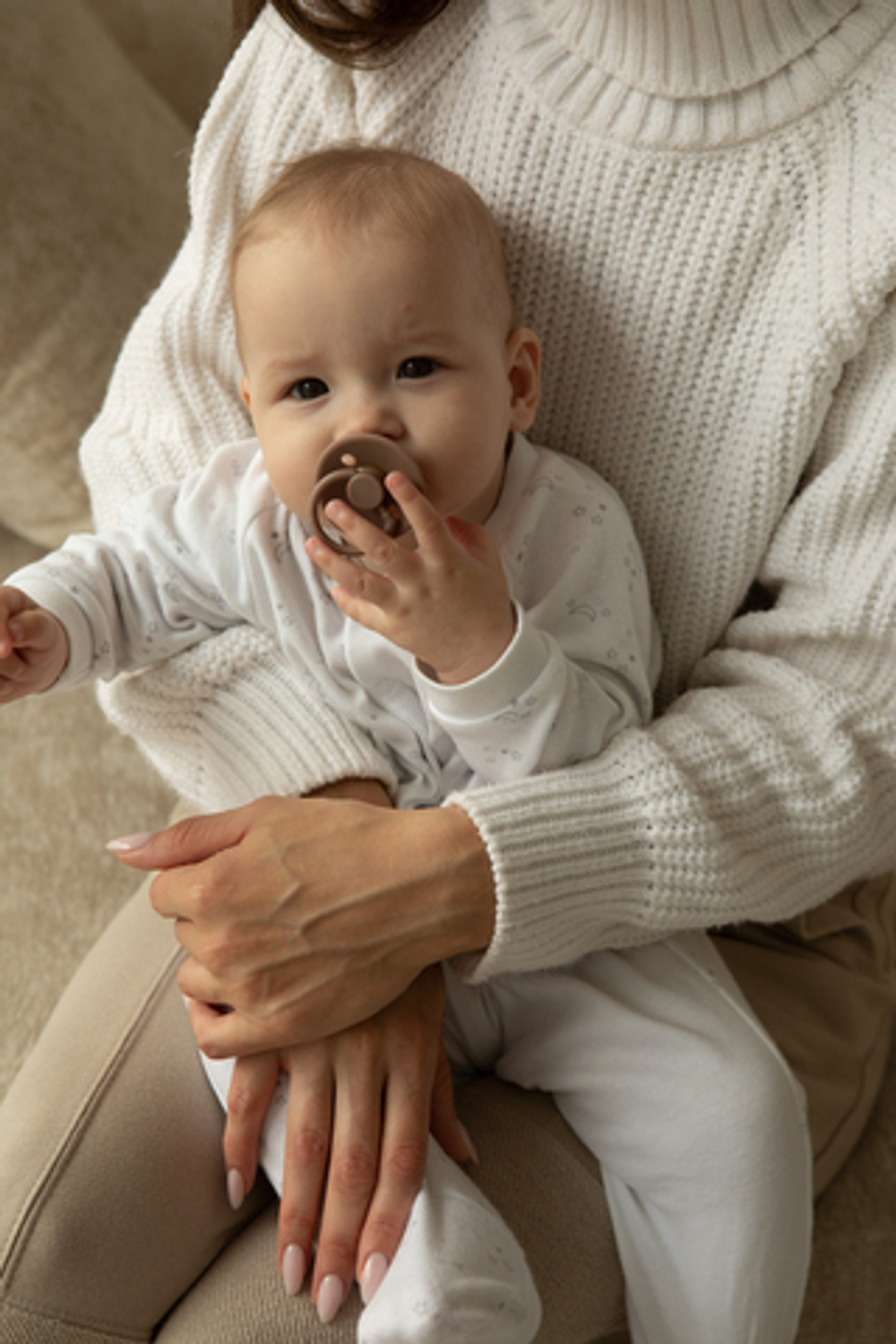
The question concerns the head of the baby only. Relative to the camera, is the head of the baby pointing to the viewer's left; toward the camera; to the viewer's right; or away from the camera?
toward the camera

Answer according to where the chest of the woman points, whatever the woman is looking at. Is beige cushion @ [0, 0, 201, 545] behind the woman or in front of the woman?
behind

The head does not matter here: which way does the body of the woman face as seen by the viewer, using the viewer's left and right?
facing the viewer
